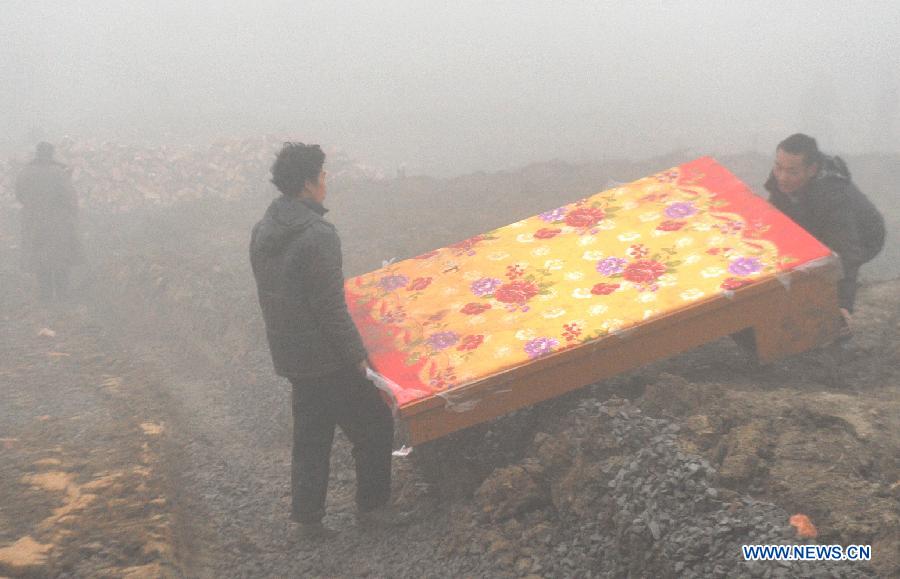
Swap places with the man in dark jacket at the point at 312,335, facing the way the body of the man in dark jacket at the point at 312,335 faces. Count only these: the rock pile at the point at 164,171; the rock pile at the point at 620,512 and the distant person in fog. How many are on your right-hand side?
1

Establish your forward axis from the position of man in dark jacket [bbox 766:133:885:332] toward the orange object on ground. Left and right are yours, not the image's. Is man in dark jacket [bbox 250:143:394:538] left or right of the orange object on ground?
right

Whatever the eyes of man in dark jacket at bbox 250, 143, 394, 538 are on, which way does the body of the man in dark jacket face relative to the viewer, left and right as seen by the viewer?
facing away from the viewer and to the right of the viewer

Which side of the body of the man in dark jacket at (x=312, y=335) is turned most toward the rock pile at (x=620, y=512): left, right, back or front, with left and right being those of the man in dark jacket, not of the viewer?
right

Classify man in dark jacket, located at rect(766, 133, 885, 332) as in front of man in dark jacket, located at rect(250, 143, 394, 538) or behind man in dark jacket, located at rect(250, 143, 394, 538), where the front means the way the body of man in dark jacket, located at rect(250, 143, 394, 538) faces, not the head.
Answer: in front

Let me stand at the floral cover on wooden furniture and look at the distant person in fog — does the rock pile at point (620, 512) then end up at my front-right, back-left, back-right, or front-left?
back-left

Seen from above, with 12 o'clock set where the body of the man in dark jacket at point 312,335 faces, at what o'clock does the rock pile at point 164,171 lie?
The rock pile is roughly at 10 o'clock from the man in dark jacket.

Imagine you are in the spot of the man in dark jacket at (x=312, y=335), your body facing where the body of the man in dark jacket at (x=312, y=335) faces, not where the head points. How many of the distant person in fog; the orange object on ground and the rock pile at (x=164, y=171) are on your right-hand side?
1
